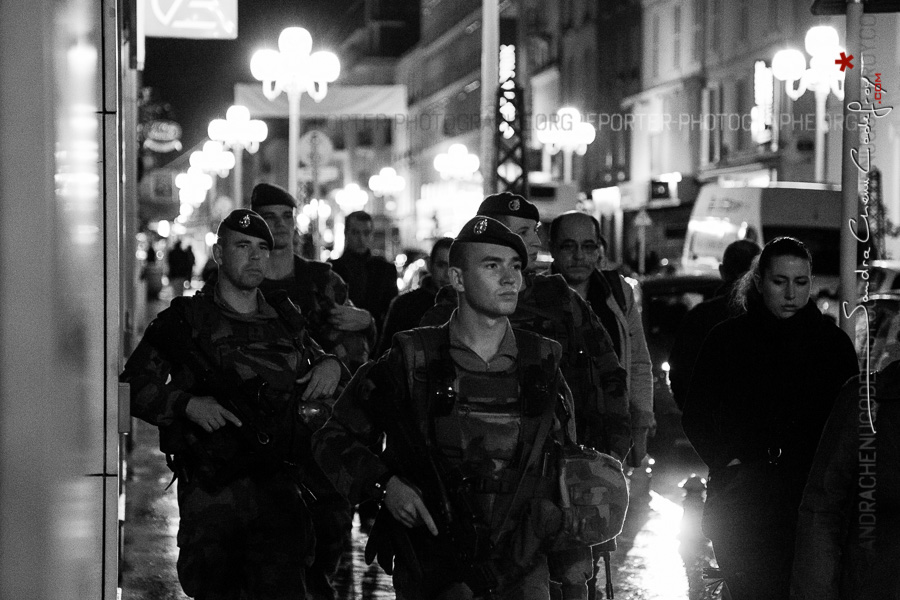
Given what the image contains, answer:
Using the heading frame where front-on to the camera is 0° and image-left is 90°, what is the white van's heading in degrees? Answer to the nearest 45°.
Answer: approximately 45°

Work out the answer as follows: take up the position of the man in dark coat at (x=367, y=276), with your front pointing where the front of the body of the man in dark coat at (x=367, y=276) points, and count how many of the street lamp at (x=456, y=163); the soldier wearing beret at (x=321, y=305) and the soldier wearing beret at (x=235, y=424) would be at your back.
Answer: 1

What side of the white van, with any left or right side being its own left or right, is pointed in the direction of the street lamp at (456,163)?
right

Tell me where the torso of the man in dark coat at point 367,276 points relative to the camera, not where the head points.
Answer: toward the camera

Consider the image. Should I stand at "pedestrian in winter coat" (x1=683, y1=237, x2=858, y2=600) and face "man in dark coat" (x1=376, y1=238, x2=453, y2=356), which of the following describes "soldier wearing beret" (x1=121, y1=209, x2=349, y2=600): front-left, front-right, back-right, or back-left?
front-left

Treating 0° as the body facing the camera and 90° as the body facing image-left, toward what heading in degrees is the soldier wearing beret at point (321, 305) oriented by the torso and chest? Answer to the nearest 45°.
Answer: approximately 0°

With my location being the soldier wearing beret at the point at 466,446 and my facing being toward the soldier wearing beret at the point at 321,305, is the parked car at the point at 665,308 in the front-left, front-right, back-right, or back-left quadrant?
front-right

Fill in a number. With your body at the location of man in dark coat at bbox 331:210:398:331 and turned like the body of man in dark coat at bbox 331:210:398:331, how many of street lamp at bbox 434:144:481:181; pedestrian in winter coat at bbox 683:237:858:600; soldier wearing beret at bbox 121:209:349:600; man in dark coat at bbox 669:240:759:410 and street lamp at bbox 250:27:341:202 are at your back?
2

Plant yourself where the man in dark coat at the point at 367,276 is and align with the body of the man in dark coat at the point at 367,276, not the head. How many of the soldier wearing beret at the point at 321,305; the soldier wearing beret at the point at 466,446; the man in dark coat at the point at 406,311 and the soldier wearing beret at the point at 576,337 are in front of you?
4

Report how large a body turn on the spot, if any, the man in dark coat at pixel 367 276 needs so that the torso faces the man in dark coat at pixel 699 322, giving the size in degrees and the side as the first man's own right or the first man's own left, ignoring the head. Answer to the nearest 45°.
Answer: approximately 45° to the first man's own left

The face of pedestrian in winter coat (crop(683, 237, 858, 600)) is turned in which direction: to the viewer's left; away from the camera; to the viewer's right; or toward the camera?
toward the camera

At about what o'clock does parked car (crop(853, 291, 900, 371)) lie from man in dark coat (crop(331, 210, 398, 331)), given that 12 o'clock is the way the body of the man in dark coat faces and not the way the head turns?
The parked car is roughly at 10 o'clock from the man in dark coat.

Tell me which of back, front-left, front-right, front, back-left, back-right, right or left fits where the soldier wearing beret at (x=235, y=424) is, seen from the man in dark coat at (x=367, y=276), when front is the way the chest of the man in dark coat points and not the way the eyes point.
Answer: front

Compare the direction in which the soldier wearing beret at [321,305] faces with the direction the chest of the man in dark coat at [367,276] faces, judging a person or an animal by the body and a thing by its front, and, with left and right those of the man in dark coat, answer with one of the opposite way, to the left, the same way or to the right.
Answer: the same way

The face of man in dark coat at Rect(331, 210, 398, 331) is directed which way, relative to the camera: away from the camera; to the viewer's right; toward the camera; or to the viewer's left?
toward the camera

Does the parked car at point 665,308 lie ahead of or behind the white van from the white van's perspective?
ahead

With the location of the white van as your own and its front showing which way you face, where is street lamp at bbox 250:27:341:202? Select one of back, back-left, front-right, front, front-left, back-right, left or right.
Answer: front-right
